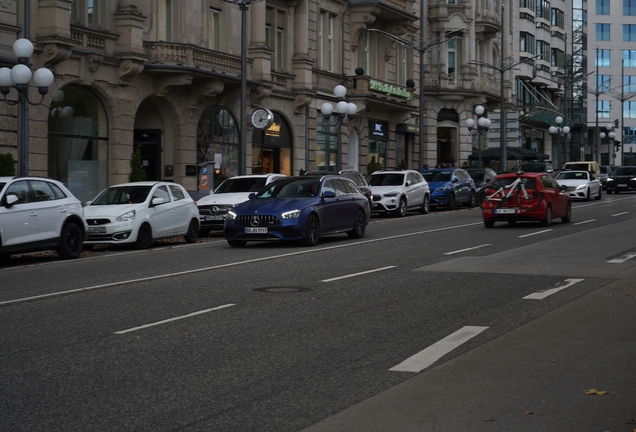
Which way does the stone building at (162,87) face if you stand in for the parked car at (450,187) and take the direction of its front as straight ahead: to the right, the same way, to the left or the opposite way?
to the left

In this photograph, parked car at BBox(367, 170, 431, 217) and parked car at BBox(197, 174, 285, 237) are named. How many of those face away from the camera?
0

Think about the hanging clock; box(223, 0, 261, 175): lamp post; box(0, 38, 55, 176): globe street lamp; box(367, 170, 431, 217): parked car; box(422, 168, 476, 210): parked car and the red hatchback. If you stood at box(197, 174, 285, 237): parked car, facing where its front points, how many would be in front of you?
1

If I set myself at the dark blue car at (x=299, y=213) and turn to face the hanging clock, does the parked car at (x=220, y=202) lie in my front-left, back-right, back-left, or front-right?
front-left

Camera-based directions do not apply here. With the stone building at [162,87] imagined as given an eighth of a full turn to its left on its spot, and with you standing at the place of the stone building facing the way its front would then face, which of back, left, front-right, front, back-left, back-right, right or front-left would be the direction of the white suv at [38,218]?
right

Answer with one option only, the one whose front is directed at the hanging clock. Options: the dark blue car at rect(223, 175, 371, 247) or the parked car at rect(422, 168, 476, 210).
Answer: the parked car

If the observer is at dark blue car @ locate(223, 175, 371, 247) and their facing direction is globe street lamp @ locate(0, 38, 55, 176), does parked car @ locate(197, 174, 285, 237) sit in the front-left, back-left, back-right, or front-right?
front-right

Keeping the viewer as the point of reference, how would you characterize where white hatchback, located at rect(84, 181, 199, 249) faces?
facing the viewer and to the left of the viewer

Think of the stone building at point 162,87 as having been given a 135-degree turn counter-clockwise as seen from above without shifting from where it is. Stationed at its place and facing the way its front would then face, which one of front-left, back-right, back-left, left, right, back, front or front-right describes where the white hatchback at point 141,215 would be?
back

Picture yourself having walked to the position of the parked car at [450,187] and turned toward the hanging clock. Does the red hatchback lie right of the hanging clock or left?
left

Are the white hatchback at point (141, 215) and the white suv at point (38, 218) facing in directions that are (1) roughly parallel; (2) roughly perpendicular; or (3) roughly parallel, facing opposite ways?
roughly parallel

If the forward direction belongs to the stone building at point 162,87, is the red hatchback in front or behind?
in front

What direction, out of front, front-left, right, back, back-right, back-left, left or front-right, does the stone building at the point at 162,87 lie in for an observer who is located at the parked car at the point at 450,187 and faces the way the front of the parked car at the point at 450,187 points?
front

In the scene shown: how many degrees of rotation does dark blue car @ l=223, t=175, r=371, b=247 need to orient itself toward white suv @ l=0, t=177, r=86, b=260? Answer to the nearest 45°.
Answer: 0° — it already faces it

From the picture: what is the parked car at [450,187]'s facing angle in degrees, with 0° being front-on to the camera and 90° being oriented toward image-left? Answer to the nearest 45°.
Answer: approximately 45°

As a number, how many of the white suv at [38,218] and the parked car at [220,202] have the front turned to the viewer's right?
0

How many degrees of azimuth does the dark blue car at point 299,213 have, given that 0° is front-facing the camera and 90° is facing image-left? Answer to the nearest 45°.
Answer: approximately 45°

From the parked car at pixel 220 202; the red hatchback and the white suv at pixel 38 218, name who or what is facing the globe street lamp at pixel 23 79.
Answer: the parked car

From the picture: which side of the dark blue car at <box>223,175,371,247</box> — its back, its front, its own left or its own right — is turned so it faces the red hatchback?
back

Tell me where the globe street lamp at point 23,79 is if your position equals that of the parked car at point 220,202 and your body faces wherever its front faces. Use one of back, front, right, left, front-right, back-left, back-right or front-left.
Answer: front
